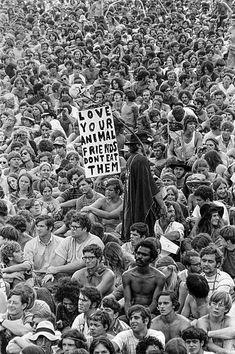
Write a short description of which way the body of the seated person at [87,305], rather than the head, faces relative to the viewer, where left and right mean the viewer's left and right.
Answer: facing the viewer and to the left of the viewer

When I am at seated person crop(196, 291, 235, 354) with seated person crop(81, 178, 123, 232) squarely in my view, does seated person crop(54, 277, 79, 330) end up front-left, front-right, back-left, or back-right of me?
front-left

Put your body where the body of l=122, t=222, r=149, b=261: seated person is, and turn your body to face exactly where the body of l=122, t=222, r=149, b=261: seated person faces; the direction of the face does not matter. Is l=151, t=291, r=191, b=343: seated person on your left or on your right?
on your left

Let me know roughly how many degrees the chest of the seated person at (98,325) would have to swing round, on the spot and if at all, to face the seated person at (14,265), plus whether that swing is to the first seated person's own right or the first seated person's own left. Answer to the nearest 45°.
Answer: approximately 90° to the first seated person's own right

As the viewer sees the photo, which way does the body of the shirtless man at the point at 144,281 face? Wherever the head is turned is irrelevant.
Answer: toward the camera

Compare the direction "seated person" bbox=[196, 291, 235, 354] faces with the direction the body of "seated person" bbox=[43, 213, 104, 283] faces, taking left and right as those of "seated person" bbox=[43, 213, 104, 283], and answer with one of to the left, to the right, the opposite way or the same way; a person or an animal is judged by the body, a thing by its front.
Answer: the same way

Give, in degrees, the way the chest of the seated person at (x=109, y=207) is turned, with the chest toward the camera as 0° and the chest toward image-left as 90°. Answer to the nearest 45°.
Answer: approximately 45°

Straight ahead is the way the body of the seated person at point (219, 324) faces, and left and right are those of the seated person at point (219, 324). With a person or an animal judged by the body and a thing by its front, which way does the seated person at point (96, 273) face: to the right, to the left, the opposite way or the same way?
the same way

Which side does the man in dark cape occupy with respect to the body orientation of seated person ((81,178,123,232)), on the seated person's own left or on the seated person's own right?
on the seated person's own left

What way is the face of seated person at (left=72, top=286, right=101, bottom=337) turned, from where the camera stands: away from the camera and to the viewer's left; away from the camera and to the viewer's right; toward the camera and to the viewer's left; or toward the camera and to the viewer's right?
toward the camera and to the viewer's left

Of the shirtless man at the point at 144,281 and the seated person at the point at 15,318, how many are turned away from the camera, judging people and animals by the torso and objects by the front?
0

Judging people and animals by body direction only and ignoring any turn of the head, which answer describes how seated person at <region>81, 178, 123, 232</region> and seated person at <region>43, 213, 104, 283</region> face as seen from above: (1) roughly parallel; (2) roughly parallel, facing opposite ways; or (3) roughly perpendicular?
roughly parallel

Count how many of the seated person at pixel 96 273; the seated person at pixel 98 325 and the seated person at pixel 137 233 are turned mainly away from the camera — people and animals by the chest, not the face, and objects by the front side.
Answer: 0

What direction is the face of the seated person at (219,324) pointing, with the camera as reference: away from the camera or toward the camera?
toward the camera
